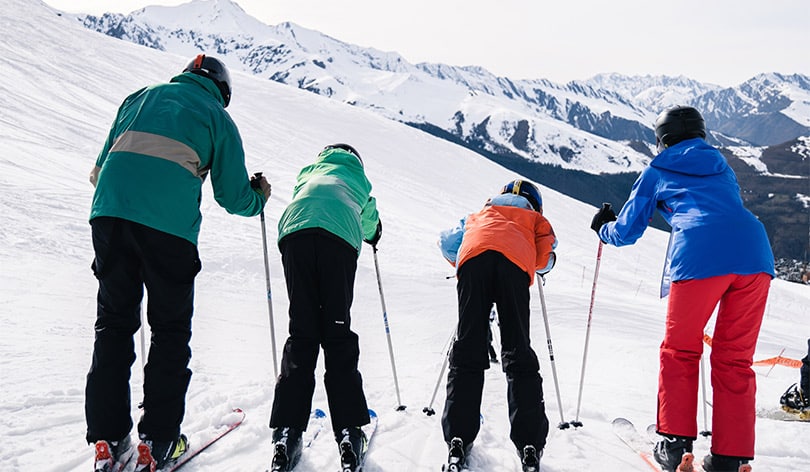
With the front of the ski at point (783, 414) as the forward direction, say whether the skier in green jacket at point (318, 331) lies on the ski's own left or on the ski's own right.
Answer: on the ski's own left

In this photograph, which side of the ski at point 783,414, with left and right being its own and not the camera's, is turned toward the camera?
left

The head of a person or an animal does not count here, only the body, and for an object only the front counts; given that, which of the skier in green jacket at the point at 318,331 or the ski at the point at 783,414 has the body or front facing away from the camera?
the skier in green jacket

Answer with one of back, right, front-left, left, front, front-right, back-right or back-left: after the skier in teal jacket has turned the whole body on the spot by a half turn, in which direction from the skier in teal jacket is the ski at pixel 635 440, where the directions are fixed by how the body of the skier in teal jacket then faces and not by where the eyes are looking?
back-left

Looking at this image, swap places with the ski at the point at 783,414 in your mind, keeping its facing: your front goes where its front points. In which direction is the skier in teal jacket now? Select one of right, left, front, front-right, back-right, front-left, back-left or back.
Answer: front-left

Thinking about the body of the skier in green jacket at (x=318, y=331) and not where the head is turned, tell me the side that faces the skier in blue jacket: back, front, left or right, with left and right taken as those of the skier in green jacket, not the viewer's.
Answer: right

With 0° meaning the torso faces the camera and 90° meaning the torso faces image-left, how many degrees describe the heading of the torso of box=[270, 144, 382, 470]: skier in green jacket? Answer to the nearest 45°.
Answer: approximately 180°

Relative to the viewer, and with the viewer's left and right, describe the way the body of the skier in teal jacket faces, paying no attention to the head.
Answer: facing away from the viewer and to the right of the viewer

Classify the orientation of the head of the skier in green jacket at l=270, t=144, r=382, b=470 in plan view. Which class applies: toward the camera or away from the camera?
away from the camera

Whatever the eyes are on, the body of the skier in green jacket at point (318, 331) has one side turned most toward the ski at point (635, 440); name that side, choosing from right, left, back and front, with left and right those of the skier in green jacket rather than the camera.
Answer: right

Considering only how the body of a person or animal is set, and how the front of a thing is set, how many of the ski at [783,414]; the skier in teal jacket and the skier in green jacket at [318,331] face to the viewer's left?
1
